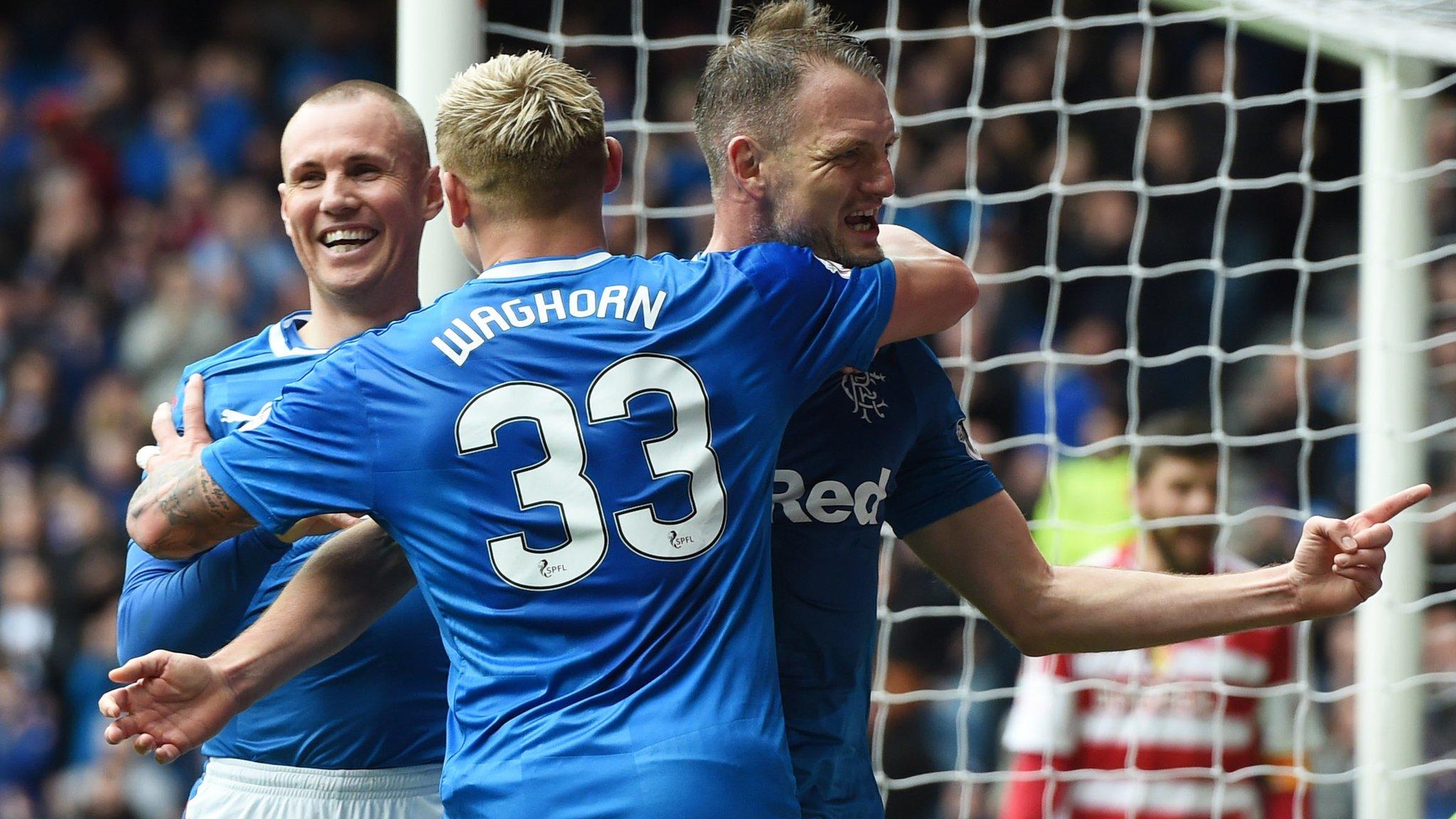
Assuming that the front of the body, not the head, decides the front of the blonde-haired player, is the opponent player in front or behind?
in front

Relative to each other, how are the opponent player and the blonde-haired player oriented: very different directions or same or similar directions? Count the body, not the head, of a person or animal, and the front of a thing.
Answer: very different directions

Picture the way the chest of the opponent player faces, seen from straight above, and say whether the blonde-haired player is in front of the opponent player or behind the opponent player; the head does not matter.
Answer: in front

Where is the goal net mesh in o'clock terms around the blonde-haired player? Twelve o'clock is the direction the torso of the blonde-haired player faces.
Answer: The goal net mesh is roughly at 1 o'clock from the blonde-haired player.

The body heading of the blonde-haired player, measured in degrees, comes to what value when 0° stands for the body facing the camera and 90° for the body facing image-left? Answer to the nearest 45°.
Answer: approximately 180°

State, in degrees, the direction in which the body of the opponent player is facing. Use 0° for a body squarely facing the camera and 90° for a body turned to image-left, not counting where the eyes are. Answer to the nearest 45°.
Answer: approximately 0°

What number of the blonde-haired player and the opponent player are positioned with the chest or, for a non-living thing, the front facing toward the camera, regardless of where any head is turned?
1
